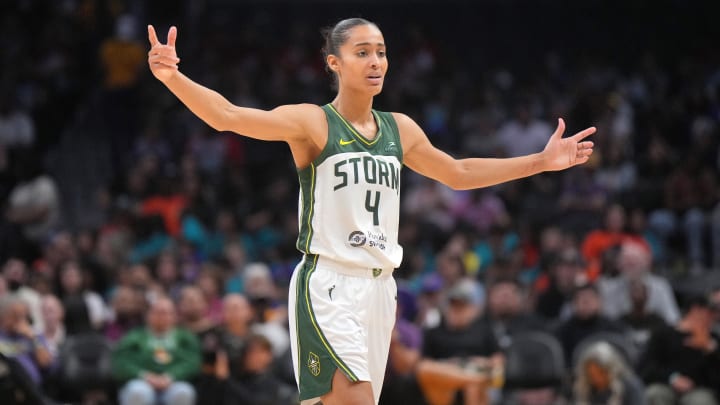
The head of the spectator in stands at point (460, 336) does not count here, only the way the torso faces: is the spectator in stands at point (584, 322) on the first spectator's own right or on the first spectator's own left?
on the first spectator's own left

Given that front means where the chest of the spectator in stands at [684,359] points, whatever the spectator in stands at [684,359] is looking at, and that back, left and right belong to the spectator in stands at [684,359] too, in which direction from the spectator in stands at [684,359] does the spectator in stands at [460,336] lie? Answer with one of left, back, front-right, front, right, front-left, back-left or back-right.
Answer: right

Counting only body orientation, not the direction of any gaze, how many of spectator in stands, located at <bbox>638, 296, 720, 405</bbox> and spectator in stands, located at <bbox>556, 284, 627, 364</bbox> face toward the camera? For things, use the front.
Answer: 2

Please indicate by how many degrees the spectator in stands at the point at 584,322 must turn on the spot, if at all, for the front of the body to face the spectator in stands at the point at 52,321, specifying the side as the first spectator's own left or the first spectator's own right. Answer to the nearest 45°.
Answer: approximately 90° to the first spectator's own right

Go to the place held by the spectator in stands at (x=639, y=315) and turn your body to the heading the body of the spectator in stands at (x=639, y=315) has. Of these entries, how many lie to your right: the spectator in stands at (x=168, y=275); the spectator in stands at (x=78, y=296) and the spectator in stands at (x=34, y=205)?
3

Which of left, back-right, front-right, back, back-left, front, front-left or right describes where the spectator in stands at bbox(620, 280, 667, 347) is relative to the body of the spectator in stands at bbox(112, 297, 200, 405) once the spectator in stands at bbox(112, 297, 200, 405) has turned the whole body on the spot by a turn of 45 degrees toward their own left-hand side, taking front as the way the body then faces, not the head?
front-left
